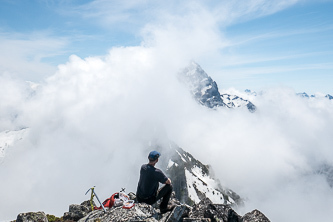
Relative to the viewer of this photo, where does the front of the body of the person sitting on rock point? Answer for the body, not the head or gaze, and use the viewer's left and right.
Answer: facing away from the viewer and to the right of the viewer
